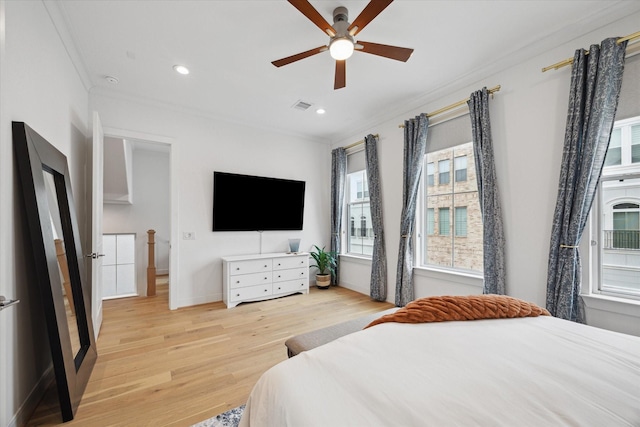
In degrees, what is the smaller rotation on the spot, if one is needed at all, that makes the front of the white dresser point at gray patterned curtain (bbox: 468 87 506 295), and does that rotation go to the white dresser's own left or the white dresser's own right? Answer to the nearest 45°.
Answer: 0° — it already faces it

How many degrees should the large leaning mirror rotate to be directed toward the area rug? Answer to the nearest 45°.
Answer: approximately 45° to its right

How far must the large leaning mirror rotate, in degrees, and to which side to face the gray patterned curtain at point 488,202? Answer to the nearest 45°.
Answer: approximately 45° to its right

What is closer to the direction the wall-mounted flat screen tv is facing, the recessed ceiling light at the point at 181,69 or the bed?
the bed

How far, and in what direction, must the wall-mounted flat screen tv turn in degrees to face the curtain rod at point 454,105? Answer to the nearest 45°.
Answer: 0° — it already faces it

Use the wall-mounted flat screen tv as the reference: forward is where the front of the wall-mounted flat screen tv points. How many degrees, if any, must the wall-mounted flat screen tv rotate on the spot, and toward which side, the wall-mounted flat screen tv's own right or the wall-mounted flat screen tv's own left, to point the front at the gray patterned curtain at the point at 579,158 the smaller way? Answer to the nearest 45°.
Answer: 0° — it already faces it

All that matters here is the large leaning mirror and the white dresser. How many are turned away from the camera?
0

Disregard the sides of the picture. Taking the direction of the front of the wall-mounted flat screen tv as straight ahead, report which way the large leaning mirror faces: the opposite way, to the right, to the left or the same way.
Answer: to the left

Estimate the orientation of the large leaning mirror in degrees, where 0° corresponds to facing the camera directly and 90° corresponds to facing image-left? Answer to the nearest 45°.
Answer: approximately 270°

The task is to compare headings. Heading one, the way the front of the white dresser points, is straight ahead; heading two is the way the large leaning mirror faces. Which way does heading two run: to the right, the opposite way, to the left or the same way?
to the left

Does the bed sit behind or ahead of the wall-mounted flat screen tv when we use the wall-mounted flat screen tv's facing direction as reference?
ahead

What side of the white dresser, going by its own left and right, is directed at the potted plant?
left

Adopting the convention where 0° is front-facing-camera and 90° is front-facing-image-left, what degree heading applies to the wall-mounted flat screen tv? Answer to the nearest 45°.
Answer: approximately 315°
